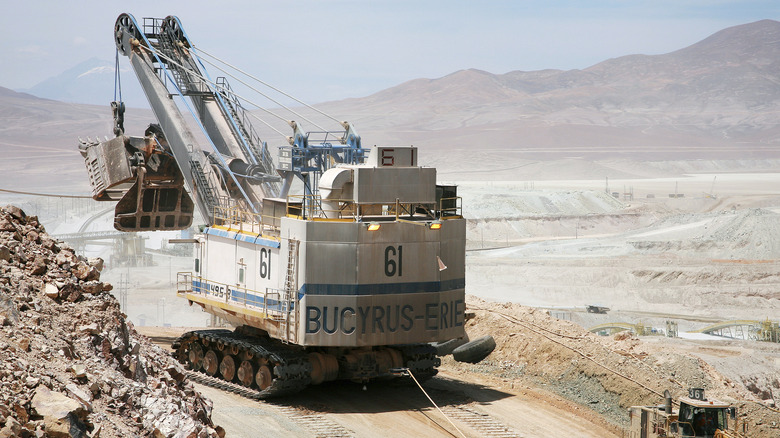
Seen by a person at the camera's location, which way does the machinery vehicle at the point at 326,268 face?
facing away from the viewer and to the left of the viewer

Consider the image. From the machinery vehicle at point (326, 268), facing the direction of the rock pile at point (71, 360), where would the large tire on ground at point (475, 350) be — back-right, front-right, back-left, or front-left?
back-left

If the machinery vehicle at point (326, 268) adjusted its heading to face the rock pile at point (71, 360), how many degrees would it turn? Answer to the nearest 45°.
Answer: approximately 90° to its left

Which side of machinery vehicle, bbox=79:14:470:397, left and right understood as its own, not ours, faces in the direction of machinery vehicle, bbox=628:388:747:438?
back
